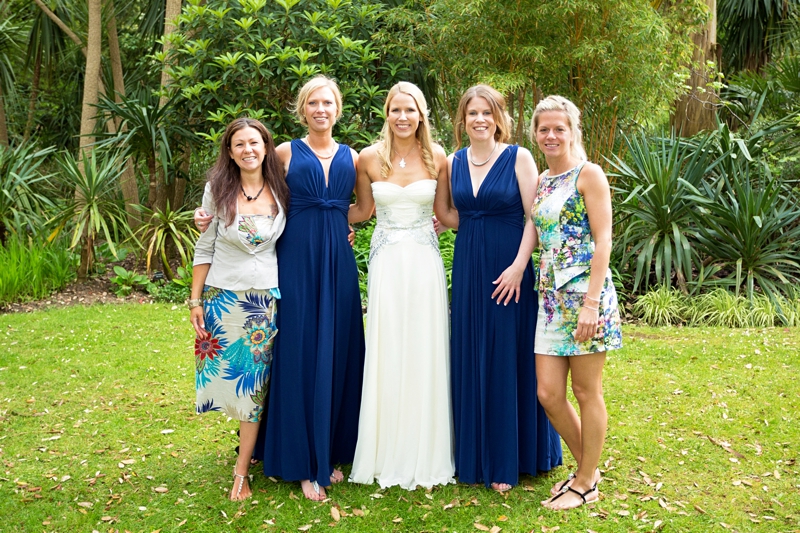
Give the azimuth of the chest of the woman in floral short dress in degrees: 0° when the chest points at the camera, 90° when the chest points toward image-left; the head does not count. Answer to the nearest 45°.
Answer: approximately 45°

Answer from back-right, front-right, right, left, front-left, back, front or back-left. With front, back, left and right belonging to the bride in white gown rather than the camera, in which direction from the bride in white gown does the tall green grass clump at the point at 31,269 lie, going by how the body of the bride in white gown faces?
back-right

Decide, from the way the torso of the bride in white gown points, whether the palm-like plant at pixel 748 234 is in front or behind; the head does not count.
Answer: behind

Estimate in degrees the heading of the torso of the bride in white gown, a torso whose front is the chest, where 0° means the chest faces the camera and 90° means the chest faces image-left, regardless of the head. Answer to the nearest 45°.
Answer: approximately 0°

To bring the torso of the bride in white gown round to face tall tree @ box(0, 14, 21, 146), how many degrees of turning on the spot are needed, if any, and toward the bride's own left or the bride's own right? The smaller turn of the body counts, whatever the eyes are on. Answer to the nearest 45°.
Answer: approximately 135° to the bride's own right

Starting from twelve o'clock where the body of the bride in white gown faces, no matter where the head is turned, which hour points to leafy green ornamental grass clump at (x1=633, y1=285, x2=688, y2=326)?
The leafy green ornamental grass clump is roughly at 7 o'clock from the bride in white gown.

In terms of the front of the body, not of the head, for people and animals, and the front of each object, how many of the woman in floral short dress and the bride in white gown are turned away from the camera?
0

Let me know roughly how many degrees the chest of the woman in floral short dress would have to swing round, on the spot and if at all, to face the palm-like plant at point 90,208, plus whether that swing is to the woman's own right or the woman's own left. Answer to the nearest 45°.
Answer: approximately 90° to the woman's own right

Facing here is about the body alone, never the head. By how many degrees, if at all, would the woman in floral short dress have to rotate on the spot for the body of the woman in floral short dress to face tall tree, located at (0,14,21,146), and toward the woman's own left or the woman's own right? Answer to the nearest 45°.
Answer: approximately 90° to the woman's own right
